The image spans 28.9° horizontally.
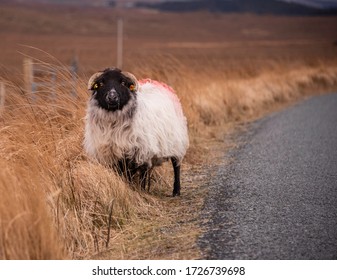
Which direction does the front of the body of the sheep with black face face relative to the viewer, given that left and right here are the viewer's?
facing the viewer and to the left of the viewer

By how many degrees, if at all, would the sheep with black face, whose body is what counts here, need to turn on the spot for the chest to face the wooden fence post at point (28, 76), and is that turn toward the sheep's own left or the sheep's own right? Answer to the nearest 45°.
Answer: approximately 90° to the sheep's own right
